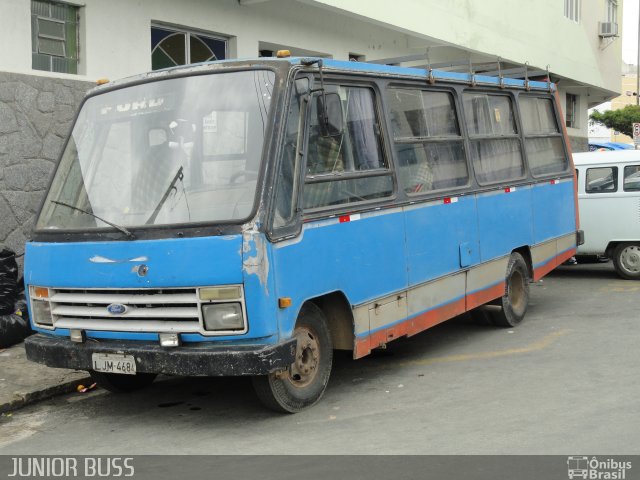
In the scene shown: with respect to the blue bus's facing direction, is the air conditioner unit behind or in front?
behind

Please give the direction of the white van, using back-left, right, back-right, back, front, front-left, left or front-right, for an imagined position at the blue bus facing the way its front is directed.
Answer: back

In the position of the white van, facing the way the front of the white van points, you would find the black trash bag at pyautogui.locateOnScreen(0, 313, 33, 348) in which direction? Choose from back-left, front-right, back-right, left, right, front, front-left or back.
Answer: front-left

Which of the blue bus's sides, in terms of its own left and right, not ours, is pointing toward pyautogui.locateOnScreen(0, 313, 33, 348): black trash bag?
right

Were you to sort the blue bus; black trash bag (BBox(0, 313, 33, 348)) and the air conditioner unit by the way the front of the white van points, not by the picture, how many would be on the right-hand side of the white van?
1

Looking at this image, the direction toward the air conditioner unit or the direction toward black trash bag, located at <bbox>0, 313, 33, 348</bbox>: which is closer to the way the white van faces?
the black trash bag

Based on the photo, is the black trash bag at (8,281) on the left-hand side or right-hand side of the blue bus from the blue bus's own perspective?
on its right

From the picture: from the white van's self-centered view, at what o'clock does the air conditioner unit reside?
The air conditioner unit is roughly at 3 o'clock from the white van.

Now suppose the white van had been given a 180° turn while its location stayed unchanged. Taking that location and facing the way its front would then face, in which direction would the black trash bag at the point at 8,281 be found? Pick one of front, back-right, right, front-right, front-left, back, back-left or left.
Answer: back-right

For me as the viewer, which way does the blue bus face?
facing the viewer and to the left of the viewer

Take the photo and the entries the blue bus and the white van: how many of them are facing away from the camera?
0

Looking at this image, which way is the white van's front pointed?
to the viewer's left
